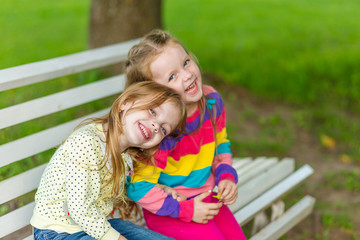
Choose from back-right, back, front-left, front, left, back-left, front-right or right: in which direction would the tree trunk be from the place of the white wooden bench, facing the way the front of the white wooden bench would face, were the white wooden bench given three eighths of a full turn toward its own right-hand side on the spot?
right

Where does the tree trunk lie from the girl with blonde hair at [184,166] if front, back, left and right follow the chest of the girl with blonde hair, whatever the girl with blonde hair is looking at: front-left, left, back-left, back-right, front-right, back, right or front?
back-left

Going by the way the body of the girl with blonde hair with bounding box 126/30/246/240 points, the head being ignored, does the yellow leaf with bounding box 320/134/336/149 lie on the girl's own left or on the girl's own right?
on the girl's own left

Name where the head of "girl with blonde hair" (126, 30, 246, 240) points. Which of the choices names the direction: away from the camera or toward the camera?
toward the camera

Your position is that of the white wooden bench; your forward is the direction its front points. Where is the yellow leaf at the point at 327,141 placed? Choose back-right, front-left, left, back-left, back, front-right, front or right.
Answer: left

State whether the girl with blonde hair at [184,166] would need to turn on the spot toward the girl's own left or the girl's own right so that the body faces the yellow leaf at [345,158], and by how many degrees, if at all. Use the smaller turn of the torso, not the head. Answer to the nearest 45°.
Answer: approximately 90° to the girl's own left

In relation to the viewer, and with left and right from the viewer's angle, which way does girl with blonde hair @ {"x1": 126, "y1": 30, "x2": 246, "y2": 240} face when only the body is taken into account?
facing the viewer and to the right of the viewer

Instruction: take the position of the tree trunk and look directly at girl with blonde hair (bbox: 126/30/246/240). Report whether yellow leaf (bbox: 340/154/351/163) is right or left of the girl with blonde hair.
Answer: left

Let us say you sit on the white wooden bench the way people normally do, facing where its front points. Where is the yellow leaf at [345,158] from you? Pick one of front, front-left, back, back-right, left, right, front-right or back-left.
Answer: left
